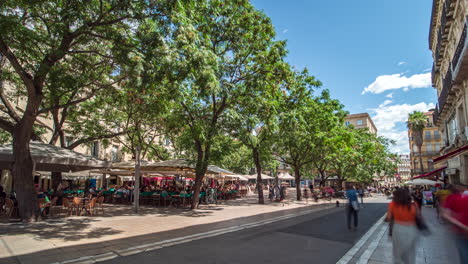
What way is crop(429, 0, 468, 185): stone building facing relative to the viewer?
to the viewer's left

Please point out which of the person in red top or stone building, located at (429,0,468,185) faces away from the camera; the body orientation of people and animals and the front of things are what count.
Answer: the person in red top

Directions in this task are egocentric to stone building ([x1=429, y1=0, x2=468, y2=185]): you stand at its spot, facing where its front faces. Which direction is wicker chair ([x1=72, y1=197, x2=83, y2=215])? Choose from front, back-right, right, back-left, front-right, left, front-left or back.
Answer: front-left

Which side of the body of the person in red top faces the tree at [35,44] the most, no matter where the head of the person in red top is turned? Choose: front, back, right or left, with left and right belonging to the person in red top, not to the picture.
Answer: left

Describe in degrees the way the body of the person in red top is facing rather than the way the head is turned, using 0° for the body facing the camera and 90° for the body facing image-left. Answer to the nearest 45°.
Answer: approximately 180°

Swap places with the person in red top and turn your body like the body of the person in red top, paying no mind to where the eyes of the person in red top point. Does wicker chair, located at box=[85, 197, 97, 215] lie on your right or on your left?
on your left

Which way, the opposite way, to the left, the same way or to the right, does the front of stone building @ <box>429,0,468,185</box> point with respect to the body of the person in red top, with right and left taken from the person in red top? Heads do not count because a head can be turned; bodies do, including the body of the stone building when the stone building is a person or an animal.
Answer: to the left

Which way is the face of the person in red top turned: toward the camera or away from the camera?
away from the camera

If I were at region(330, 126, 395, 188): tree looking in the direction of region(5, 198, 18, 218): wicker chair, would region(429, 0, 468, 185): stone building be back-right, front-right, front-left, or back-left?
front-left

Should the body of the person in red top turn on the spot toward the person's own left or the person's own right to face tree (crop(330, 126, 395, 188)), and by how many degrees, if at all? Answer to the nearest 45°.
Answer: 0° — they already face it

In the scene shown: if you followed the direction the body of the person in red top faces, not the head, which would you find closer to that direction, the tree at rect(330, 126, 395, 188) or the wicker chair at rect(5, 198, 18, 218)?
the tree

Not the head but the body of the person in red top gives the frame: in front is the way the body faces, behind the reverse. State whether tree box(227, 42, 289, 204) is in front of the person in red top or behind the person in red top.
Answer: in front

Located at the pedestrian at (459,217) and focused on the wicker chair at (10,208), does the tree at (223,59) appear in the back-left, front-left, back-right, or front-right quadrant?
front-right
